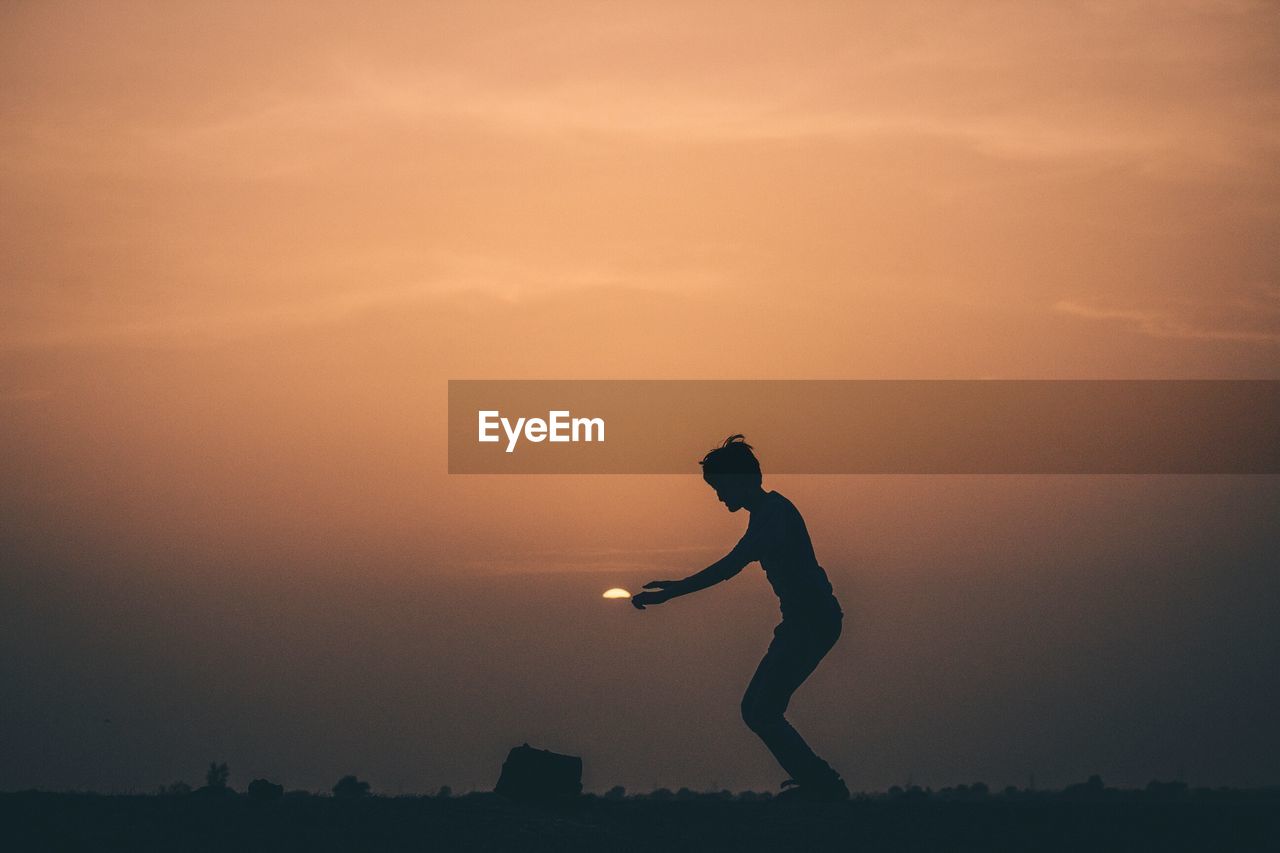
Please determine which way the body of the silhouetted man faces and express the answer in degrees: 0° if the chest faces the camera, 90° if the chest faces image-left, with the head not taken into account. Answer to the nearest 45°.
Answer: approximately 90°

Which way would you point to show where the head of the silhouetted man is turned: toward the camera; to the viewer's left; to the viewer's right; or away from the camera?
to the viewer's left
